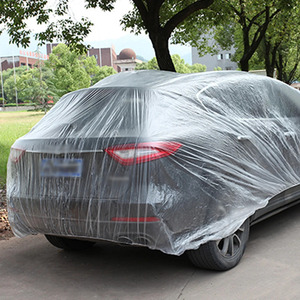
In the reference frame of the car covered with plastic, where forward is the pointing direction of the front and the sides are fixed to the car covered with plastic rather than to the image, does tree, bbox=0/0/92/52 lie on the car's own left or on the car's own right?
on the car's own left

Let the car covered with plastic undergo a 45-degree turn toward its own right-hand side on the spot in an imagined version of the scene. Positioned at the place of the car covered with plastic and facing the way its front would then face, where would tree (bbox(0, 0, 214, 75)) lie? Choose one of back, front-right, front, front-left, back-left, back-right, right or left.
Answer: left

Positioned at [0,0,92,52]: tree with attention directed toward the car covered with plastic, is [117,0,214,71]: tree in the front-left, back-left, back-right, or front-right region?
front-left

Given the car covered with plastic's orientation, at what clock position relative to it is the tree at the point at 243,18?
The tree is roughly at 11 o'clock from the car covered with plastic.

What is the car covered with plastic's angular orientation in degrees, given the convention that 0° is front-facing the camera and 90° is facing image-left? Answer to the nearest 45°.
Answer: approximately 225°

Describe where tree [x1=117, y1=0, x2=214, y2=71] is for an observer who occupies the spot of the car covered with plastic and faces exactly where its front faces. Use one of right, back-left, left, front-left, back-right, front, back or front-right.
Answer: front-left
